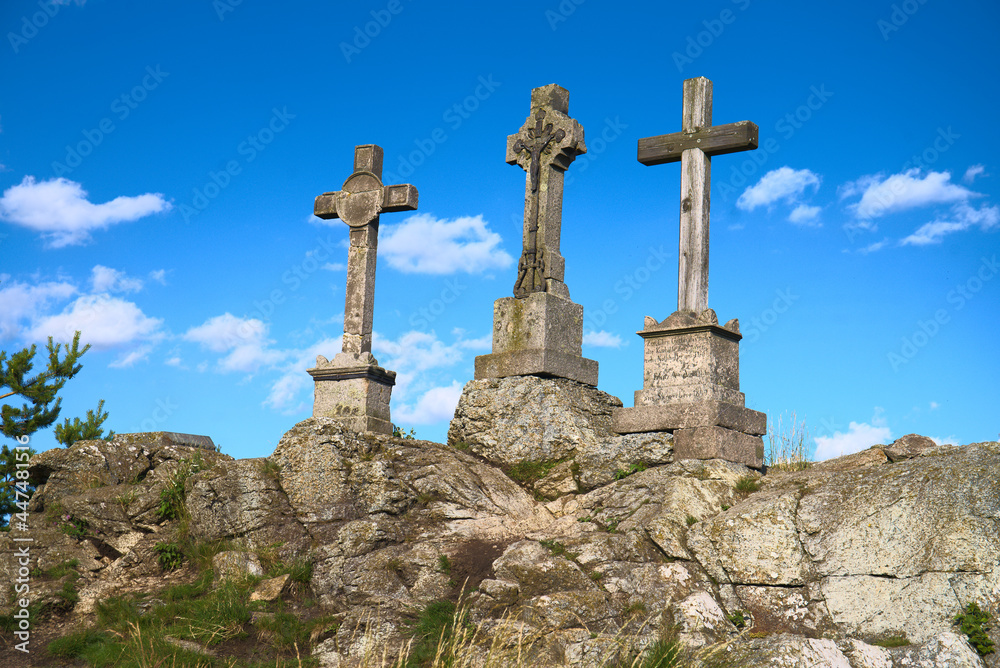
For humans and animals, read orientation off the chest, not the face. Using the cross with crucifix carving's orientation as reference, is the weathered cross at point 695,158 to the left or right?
on its left

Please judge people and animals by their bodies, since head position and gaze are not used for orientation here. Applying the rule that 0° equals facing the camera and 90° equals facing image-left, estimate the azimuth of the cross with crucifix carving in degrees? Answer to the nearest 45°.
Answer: approximately 45°

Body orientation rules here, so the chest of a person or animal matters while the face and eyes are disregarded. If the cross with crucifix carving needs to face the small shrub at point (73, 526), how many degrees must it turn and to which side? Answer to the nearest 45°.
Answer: approximately 45° to its right

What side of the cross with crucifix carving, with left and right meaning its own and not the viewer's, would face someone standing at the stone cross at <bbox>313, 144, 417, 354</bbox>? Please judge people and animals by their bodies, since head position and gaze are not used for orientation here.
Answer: right

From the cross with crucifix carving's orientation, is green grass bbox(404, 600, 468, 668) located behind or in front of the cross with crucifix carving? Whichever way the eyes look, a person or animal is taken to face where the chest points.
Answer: in front

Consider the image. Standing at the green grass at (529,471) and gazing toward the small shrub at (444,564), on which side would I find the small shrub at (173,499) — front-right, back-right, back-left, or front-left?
front-right
